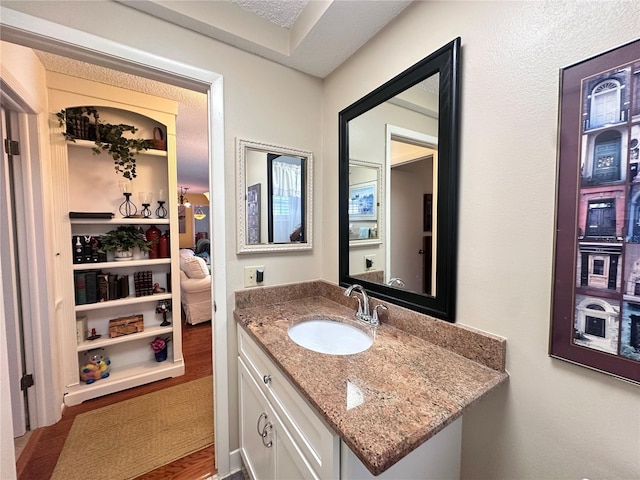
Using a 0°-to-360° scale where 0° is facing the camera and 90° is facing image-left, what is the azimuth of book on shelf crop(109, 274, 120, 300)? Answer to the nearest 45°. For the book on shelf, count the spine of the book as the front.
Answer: approximately 0°

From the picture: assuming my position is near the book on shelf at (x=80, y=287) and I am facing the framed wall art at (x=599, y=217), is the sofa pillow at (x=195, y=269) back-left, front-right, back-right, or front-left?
back-left
